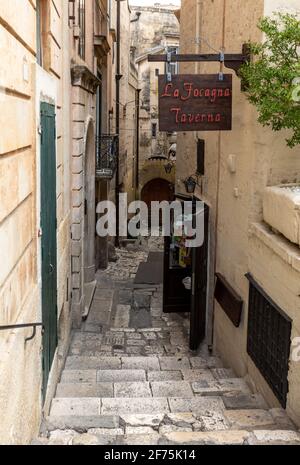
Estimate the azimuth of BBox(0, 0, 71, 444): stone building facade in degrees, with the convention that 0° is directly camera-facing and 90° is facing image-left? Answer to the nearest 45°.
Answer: approximately 270°

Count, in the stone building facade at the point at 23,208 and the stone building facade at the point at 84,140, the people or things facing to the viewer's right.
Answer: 2

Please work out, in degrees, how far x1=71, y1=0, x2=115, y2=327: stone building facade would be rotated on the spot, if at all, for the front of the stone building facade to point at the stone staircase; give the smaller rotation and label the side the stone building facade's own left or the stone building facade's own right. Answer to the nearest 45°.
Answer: approximately 90° to the stone building facade's own right

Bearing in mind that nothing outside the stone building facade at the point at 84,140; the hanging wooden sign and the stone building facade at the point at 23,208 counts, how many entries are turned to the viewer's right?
2

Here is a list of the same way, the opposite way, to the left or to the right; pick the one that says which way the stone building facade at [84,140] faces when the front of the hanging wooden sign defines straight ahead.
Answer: to the left

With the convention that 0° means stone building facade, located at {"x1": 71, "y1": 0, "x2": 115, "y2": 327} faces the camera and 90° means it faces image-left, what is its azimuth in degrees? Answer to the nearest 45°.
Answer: approximately 270°

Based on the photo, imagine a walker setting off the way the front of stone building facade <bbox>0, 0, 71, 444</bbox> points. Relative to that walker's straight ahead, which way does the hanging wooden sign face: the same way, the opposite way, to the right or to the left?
to the right

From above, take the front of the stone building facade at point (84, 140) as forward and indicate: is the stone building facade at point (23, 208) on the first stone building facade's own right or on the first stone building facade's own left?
on the first stone building facade's own right

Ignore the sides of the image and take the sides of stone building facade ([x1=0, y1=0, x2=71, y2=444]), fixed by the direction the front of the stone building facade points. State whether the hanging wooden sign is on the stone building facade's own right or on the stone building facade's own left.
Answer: on the stone building facade's own left

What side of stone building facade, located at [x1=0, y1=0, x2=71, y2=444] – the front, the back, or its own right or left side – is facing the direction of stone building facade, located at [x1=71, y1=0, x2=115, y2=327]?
left

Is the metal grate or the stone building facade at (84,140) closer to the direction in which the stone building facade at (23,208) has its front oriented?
the metal grate

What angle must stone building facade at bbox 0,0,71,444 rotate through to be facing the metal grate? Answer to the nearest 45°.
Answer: approximately 45° to its left
